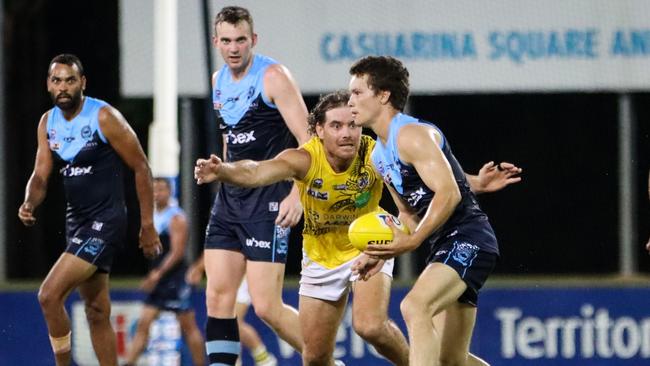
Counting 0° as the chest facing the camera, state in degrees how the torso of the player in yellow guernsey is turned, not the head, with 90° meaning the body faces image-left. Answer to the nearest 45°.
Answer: approximately 0°

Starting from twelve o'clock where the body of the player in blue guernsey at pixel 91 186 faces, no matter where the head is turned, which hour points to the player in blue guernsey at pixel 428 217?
the player in blue guernsey at pixel 428 217 is roughly at 9 o'clock from the player in blue guernsey at pixel 91 186.

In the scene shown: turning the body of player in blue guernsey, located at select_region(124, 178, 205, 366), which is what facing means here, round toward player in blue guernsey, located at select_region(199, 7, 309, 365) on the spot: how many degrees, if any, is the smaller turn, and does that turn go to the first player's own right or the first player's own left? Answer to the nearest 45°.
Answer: approximately 45° to the first player's own left

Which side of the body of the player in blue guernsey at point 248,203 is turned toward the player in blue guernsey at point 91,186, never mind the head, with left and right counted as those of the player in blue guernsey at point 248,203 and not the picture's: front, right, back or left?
right

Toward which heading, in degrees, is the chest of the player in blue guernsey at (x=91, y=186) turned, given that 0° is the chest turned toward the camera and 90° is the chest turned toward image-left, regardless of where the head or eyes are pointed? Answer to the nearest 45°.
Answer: approximately 45°

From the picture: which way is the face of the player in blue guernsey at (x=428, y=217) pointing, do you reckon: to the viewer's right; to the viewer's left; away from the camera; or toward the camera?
to the viewer's left
